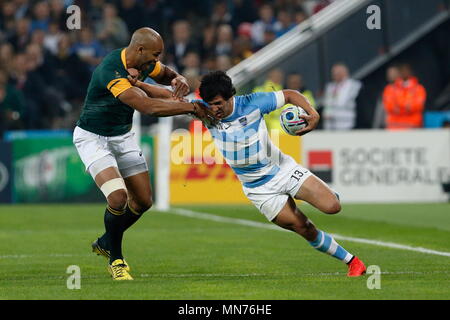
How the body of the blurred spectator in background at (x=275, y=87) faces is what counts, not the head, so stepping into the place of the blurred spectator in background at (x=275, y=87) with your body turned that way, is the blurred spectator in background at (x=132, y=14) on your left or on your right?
on your right

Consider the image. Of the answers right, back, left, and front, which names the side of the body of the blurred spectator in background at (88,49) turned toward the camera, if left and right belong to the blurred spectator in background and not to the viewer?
front

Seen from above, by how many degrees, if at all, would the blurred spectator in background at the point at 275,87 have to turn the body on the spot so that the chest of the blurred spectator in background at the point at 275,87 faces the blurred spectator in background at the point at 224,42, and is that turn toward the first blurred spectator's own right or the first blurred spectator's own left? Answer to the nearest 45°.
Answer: approximately 135° to the first blurred spectator's own right

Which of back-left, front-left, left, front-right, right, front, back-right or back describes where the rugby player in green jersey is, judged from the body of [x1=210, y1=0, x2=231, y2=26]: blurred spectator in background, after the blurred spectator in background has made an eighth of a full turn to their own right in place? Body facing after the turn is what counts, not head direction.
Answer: front-left

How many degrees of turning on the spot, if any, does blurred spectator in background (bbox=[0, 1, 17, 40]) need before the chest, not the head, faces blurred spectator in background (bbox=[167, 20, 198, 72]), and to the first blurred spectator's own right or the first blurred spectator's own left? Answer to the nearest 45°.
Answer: approximately 45° to the first blurred spectator's own left

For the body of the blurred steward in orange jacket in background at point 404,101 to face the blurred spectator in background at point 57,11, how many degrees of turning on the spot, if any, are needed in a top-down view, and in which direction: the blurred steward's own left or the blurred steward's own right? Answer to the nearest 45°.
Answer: approximately 90° to the blurred steward's own right

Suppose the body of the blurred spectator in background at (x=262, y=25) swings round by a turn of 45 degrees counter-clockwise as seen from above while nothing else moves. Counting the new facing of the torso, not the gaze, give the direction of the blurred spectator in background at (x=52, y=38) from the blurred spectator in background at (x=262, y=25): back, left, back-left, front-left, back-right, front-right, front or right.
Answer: back-right

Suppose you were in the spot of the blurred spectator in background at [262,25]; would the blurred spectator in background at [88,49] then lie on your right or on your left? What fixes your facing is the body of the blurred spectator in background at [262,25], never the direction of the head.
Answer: on your right

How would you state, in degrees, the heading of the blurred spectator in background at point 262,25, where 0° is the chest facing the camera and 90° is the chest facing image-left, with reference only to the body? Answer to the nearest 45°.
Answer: approximately 0°

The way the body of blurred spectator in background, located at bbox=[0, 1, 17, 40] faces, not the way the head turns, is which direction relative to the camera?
toward the camera

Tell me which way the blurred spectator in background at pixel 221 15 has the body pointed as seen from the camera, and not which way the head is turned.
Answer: toward the camera
